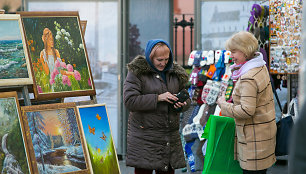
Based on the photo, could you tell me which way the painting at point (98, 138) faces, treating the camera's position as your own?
facing the viewer

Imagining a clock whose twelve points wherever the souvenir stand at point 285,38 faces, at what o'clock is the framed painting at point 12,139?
The framed painting is roughly at 1 o'clock from the souvenir stand.

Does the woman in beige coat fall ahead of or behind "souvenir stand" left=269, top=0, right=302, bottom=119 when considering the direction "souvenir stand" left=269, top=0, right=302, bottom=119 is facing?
ahead

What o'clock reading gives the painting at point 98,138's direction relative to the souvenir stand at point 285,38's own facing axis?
The painting is roughly at 1 o'clock from the souvenir stand.

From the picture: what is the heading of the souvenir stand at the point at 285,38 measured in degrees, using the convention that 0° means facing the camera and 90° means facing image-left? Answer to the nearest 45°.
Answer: approximately 0°

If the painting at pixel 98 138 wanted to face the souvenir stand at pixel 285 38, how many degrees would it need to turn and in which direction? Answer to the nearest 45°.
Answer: approximately 135° to its left

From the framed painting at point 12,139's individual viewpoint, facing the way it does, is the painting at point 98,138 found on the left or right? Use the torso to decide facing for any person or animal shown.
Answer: on its left

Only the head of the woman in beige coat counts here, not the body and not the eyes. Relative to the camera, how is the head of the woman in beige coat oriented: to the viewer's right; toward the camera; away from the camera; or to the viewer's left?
to the viewer's left

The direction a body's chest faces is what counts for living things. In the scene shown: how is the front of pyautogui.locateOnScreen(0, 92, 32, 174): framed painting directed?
toward the camera

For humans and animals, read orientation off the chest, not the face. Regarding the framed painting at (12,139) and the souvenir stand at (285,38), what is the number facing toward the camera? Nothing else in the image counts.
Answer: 2

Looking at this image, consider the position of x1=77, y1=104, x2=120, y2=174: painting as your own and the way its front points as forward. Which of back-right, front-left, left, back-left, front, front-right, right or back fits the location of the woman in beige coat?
left

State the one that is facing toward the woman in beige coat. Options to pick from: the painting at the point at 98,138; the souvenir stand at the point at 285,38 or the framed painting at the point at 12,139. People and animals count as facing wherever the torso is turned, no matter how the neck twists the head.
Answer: the souvenir stand

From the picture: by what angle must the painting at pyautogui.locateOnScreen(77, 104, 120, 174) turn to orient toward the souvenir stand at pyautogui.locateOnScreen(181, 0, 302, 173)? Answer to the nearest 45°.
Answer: approximately 135° to its left

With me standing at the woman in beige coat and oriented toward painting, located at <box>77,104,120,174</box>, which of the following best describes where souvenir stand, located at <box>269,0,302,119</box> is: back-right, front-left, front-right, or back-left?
back-right

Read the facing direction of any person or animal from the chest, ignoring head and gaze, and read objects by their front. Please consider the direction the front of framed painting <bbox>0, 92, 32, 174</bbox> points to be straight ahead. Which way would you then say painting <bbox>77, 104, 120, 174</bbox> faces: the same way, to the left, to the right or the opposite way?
the same way

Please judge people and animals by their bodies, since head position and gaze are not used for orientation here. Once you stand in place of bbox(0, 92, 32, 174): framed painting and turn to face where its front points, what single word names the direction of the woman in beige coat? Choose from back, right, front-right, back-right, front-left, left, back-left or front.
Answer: left
